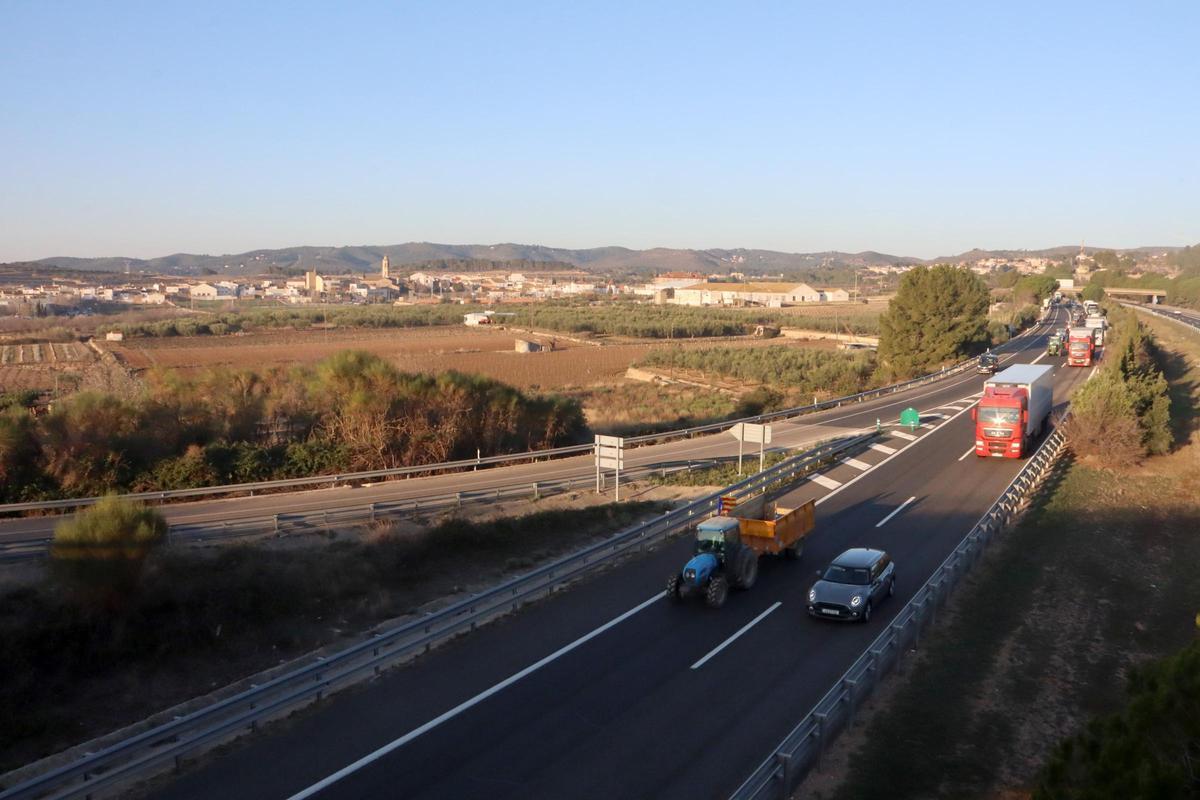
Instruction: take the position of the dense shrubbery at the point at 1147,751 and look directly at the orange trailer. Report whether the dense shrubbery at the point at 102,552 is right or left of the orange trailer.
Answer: left

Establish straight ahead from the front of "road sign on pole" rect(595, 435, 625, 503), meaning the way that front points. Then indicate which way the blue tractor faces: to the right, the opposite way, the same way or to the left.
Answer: the opposite way

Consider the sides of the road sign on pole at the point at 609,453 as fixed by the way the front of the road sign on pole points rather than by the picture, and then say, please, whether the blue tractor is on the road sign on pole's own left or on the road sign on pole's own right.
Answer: on the road sign on pole's own right

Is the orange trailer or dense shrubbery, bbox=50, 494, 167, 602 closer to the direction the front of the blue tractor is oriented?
the dense shrubbery

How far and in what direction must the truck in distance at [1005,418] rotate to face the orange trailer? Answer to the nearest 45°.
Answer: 0° — it already faces it

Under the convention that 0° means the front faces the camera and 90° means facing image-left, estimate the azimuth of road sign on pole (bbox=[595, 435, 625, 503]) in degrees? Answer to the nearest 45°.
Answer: approximately 225°

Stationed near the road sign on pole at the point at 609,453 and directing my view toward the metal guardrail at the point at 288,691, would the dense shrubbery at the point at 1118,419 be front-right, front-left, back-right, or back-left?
back-left

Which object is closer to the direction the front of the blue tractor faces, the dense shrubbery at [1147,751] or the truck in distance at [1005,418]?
the dense shrubbery

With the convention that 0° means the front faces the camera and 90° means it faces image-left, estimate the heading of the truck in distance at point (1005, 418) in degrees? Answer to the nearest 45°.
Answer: approximately 0°

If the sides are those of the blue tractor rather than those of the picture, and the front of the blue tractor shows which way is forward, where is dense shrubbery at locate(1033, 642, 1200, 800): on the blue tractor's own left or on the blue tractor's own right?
on the blue tractor's own left

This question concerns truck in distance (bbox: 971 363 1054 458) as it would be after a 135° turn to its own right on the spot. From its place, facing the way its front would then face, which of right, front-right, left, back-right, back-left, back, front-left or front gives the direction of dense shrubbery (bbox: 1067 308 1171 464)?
right
